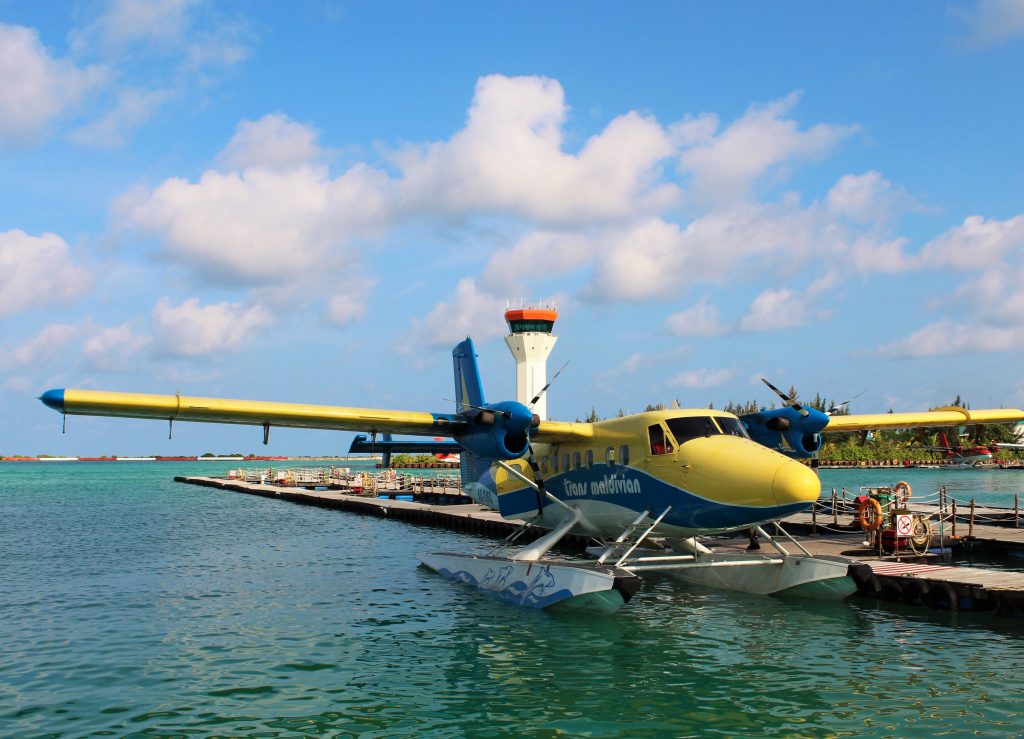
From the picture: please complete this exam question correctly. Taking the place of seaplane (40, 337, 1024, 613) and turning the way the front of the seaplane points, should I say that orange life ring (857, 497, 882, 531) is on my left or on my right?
on my left

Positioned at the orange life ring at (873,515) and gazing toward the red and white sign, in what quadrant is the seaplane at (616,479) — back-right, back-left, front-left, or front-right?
back-right

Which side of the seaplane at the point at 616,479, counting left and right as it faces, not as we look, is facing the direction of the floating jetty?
left

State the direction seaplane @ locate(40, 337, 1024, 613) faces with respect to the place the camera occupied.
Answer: facing the viewer and to the right of the viewer

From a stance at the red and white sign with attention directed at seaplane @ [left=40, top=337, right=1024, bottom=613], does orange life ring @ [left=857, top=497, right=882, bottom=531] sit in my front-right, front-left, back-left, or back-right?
front-right
